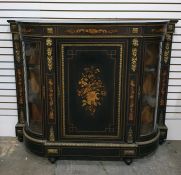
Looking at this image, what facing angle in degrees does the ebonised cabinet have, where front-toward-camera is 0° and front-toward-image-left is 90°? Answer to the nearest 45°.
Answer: approximately 0°
